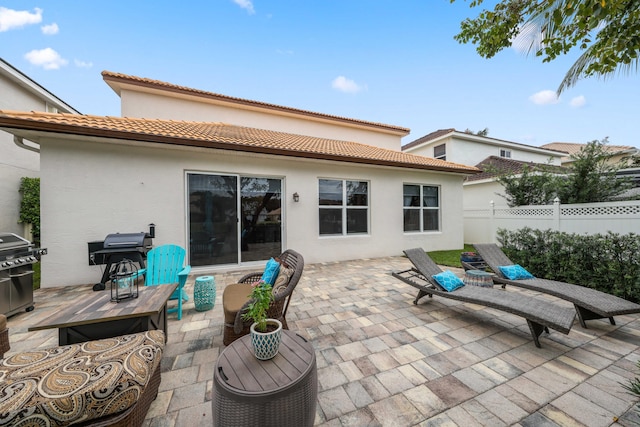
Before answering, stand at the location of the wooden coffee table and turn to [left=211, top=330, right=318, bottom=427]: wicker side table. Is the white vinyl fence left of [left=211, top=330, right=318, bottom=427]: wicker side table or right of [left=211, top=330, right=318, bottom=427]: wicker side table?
left

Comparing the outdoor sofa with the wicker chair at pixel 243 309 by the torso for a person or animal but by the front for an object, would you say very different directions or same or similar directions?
very different directions

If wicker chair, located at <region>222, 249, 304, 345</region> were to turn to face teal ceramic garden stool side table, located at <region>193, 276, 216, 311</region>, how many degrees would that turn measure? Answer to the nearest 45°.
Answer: approximately 90° to its right

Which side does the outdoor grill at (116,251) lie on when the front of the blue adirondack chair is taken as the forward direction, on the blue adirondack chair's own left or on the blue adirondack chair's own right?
on the blue adirondack chair's own right

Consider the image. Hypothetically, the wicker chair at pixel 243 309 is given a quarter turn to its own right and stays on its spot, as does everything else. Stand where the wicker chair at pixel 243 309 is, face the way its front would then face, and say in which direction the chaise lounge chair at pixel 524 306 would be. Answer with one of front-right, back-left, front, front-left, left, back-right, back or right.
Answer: back-right

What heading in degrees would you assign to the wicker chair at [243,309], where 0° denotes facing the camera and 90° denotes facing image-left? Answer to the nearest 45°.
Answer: approximately 45°

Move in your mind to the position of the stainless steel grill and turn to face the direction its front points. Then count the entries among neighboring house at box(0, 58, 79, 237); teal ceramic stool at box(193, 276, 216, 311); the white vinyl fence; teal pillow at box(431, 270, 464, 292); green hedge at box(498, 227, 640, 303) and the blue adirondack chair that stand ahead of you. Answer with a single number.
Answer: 5

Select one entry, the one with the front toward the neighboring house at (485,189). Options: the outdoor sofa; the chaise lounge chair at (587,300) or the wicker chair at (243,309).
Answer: the outdoor sofa

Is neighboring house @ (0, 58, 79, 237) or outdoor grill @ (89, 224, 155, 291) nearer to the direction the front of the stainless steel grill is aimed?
the outdoor grill

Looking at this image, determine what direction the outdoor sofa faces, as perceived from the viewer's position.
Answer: facing to the right of the viewer
